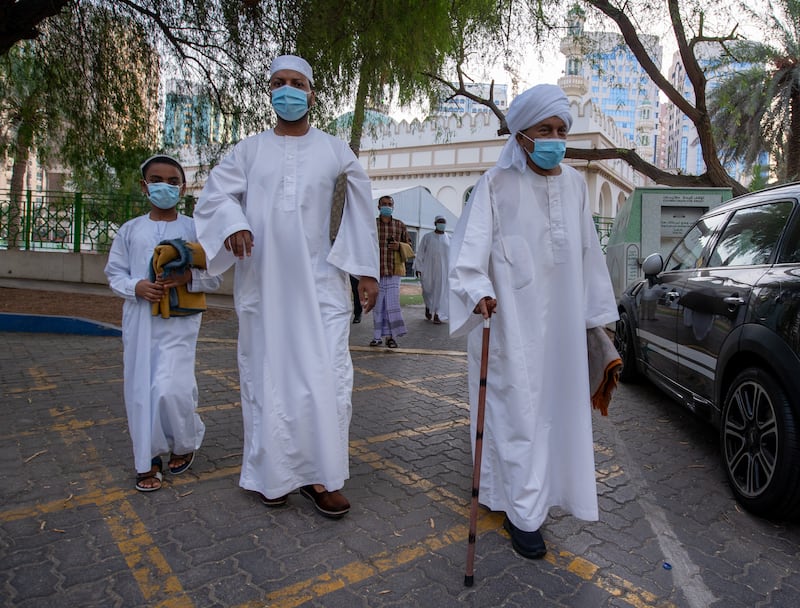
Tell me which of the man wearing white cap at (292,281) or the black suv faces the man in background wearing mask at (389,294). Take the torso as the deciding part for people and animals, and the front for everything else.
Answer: the black suv

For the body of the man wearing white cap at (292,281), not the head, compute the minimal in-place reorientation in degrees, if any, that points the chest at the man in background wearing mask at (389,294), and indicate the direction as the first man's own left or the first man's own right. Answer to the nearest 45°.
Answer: approximately 180°

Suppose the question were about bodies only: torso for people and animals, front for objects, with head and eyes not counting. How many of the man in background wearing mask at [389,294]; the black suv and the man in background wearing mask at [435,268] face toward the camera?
2

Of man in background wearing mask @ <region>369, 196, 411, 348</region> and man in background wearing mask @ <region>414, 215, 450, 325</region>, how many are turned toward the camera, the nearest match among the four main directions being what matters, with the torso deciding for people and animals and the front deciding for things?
2

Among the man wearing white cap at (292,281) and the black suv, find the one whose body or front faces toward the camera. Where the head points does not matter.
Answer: the man wearing white cap

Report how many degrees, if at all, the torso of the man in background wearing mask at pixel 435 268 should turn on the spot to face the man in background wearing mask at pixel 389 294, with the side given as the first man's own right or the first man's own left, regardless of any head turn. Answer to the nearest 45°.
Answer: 0° — they already face them

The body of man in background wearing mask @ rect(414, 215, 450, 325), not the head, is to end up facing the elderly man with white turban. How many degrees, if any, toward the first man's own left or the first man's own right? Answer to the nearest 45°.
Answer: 0° — they already face them

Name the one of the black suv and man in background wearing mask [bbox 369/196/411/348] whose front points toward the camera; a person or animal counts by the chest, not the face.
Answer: the man in background wearing mask

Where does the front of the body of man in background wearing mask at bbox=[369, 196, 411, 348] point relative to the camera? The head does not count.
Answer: toward the camera

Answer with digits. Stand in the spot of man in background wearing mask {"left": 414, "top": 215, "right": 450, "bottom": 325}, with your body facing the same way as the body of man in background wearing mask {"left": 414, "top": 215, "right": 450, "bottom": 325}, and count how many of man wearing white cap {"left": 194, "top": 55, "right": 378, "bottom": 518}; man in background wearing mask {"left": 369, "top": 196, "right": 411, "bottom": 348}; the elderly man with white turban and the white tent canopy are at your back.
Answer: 1

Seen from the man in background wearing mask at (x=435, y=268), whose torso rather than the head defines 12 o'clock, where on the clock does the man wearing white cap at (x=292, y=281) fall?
The man wearing white cap is roughly at 12 o'clock from the man in background wearing mask.

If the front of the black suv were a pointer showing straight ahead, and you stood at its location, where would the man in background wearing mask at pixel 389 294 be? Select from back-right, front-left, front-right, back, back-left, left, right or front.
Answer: front

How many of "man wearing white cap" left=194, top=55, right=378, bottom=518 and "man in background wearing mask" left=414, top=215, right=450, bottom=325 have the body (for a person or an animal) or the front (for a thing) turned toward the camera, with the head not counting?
2

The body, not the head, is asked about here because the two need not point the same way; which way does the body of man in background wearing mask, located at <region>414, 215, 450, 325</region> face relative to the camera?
toward the camera

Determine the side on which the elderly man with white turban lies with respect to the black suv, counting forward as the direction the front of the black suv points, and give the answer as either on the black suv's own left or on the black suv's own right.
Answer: on the black suv's own left

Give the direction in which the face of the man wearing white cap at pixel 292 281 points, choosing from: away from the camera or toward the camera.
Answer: toward the camera

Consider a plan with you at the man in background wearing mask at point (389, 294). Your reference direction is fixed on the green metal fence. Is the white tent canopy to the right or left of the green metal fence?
right

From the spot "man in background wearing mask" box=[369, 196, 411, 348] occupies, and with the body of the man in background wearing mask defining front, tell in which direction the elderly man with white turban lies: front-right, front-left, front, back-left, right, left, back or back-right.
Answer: front

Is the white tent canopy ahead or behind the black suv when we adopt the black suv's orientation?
ahead

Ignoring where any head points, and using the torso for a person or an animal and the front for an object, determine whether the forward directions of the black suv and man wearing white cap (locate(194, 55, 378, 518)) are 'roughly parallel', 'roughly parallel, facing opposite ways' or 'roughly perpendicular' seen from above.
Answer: roughly parallel, facing opposite ways
